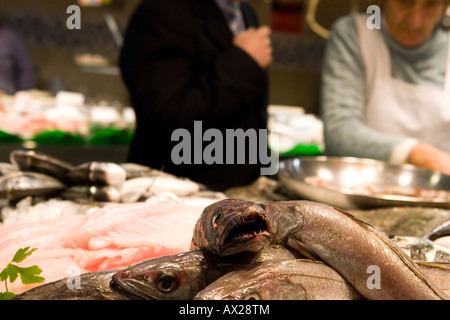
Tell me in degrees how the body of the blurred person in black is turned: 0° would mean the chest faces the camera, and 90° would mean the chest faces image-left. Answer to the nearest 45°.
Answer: approximately 270°

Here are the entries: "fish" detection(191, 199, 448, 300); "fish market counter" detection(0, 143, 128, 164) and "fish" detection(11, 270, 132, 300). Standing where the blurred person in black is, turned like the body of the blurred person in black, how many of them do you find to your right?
2

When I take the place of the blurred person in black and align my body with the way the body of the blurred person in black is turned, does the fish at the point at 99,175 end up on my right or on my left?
on my right

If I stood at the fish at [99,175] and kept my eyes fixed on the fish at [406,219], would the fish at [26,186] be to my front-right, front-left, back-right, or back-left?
back-right

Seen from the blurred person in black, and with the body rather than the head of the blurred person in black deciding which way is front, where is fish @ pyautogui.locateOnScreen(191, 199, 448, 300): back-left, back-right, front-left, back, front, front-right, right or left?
right

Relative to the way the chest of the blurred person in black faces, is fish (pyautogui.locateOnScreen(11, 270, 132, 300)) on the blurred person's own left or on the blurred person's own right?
on the blurred person's own right

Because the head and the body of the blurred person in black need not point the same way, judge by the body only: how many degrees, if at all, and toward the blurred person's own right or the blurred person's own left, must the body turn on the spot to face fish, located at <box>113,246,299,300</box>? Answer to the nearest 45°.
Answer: approximately 90° to the blurred person's own right

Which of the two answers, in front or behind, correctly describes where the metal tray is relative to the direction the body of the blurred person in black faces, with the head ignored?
in front
